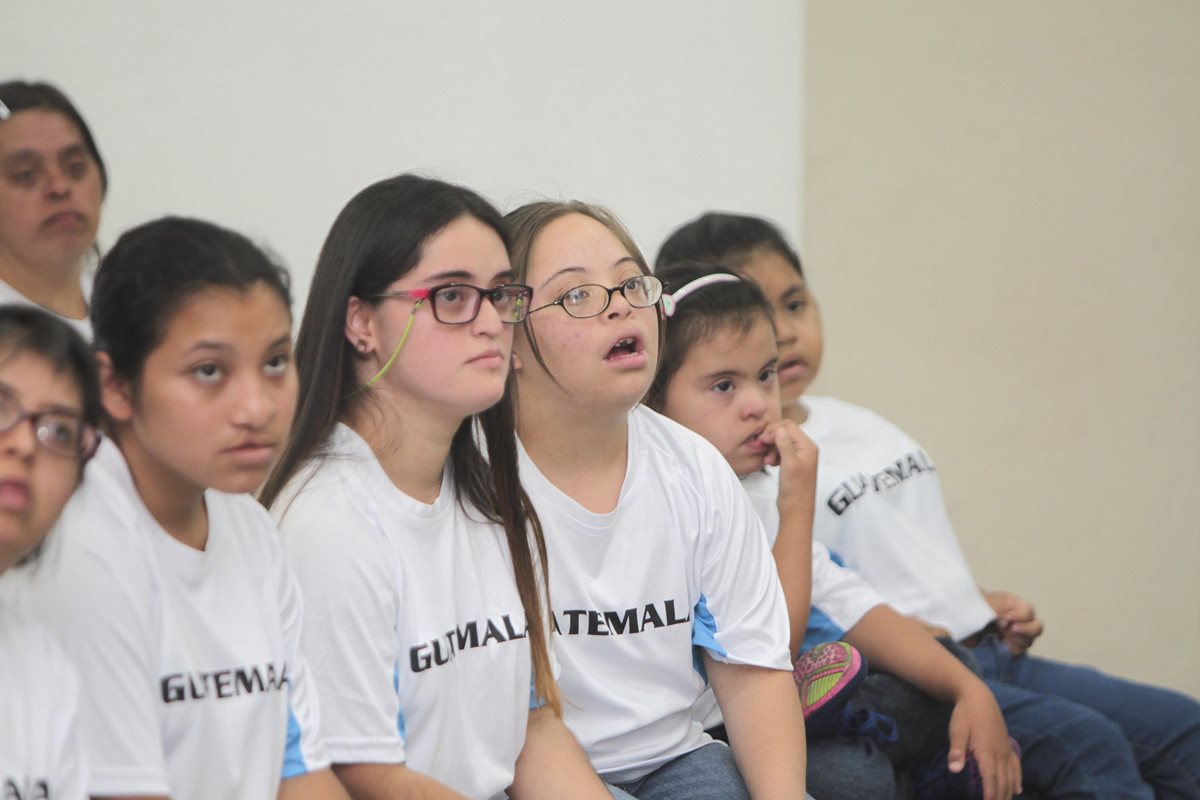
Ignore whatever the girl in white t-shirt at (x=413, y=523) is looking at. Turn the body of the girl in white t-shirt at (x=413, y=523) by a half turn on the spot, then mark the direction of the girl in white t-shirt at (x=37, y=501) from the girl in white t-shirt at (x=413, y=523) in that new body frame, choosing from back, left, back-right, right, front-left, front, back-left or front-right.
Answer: left

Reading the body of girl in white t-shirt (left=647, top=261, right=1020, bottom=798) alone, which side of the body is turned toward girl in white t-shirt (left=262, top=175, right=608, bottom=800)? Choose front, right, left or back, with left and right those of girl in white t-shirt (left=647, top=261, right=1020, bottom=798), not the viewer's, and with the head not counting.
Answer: right

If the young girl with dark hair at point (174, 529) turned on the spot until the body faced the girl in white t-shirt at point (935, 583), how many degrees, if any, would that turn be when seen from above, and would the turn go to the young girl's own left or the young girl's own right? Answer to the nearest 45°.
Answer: approximately 90° to the young girl's own left
